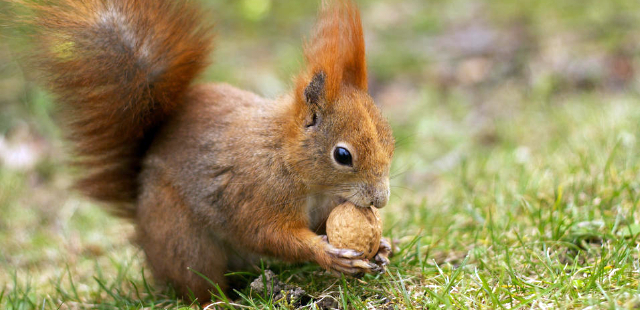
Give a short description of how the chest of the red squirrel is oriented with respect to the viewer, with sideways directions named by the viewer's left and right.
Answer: facing to the right of the viewer
